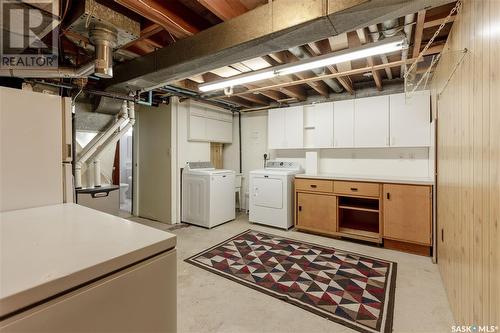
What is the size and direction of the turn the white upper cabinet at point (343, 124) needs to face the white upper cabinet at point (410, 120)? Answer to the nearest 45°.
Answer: approximately 90° to its left

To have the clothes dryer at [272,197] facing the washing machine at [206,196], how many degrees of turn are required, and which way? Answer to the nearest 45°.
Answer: approximately 45° to its right

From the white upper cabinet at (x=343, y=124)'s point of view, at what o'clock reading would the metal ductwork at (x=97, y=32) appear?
The metal ductwork is roughly at 1 o'clock from the white upper cabinet.

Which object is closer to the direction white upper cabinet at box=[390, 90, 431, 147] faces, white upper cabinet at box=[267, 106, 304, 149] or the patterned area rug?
the patterned area rug

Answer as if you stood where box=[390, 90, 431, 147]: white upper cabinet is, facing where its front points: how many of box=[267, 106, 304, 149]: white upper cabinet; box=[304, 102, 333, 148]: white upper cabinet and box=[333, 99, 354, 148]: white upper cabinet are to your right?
3
